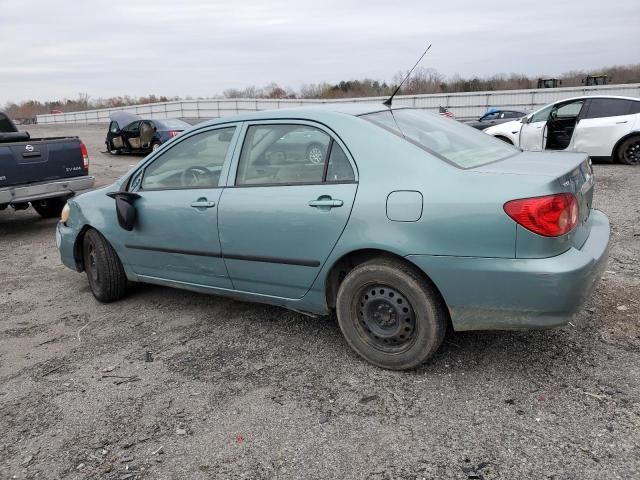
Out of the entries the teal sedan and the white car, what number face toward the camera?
0

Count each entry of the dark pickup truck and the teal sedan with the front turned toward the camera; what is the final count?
0

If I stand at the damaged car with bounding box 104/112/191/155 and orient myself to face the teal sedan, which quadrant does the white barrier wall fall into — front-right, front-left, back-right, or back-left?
back-left

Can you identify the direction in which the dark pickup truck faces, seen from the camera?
facing away from the viewer and to the left of the viewer

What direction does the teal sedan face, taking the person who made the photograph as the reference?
facing away from the viewer and to the left of the viewer

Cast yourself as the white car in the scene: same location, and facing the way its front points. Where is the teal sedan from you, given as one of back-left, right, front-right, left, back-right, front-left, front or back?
left

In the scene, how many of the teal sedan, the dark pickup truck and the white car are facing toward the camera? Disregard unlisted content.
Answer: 0

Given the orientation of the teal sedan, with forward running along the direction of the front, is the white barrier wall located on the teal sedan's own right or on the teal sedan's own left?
on the teal sedan's own right

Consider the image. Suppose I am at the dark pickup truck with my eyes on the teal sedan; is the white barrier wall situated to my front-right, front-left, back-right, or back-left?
back-left

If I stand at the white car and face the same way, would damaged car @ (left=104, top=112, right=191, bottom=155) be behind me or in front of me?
in front

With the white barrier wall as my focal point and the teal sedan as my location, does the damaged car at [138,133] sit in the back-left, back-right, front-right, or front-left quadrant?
front-left

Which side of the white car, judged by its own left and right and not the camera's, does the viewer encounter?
left

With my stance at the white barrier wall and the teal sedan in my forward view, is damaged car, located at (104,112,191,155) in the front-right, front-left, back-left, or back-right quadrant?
front-right

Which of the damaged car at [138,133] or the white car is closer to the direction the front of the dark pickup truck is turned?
the damaged car

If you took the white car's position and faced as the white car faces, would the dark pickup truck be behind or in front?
in front
